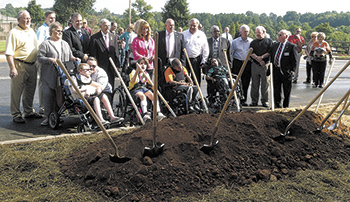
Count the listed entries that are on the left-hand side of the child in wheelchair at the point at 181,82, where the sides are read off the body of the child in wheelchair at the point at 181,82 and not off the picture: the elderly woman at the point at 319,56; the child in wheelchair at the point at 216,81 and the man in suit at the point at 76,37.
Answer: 2

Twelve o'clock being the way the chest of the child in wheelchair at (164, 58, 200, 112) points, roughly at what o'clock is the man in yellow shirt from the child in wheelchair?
The man in yellow shirt is roughly at 4 o'clock from the child in wheelchair.

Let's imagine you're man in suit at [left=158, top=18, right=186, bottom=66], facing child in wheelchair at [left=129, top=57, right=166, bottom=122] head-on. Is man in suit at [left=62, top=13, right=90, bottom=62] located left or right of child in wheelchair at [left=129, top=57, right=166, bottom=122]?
right

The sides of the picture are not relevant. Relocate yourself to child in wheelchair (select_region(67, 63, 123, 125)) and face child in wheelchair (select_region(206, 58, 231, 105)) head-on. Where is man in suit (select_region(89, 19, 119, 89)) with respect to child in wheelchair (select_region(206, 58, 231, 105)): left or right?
left
